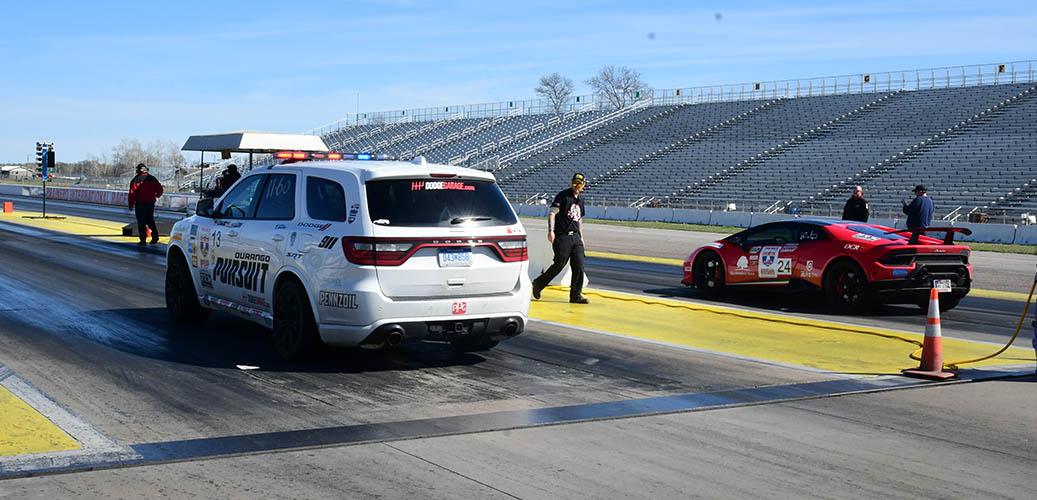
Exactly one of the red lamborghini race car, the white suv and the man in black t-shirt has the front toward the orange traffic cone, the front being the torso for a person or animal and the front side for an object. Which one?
the man in black t-shirt

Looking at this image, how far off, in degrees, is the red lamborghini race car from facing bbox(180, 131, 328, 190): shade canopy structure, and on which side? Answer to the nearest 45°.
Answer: approximately 45° to its left

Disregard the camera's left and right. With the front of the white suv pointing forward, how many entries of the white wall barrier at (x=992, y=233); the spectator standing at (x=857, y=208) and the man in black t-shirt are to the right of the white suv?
3

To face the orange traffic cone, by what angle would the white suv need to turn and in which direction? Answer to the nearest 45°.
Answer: approximately 135° to its right

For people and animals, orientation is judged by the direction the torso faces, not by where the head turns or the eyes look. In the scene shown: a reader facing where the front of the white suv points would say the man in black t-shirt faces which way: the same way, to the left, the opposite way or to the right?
the opposite way

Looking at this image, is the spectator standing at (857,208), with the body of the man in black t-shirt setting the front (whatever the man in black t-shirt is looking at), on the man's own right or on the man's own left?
on the man's own left

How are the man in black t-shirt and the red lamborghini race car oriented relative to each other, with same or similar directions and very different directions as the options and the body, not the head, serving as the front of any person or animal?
very different directions

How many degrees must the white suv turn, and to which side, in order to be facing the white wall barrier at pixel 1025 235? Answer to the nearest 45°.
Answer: approximately 90° to its right

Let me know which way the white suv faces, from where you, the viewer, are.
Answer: facing away from the viewer and to the left of the viewer

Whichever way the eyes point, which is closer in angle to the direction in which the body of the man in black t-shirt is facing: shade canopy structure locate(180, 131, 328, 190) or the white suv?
the white suv

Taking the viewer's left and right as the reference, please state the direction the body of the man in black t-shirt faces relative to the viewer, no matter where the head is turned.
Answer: facing the viewer and to the right of the viewer

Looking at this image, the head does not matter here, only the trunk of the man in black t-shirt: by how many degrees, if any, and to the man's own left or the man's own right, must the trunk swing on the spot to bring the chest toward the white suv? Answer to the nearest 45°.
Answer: approximately 45° to the man's own right

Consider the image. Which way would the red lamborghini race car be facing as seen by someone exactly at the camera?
facing away from the viewer and to the left of the viewer

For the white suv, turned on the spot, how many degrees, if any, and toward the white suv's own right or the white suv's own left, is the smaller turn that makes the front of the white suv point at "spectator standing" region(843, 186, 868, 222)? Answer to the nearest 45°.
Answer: approximately 90° to the white suv's own right

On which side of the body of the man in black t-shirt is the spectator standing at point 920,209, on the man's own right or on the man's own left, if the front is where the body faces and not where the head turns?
on the man's own left
